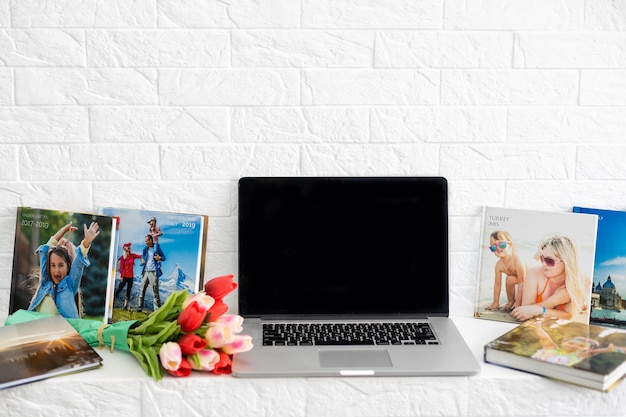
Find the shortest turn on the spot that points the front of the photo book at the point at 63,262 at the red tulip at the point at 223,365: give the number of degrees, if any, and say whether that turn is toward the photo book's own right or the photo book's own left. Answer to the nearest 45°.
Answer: approximately 45° to the photo book's own left

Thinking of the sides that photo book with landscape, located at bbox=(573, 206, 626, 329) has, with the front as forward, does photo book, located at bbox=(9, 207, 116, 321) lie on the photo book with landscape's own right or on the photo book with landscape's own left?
on the photo book with landscape's own right

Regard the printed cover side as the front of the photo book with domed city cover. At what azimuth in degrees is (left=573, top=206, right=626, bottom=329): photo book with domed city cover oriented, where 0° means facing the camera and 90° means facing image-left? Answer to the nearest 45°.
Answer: approximately 0°

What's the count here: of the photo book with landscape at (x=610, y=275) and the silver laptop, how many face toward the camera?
2
